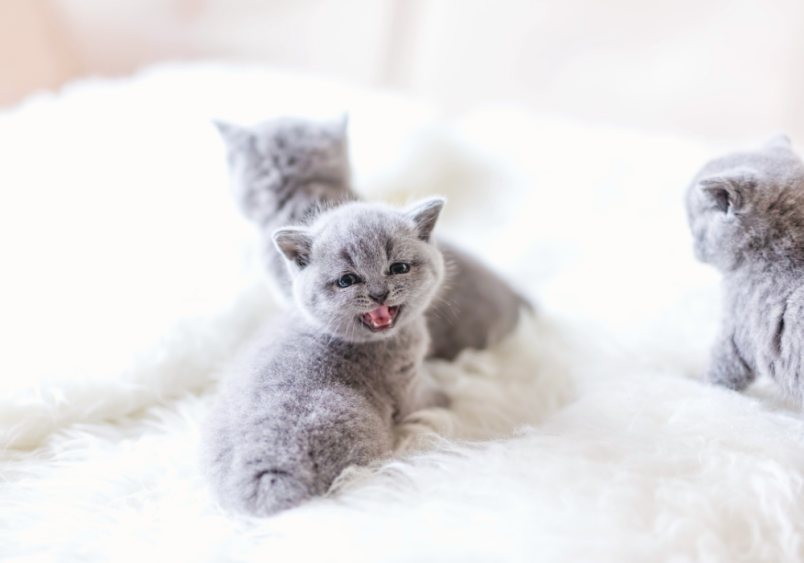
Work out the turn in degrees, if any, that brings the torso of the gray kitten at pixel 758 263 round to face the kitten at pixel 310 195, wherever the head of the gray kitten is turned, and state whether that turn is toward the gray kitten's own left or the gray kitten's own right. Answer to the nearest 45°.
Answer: approximately 45° to the gray kitten's own left

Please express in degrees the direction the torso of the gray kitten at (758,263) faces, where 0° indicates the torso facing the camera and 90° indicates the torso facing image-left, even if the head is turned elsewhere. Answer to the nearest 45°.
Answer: approximately 135°

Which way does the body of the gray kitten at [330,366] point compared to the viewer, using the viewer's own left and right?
facing away from the viewer and to the right of the viewer
